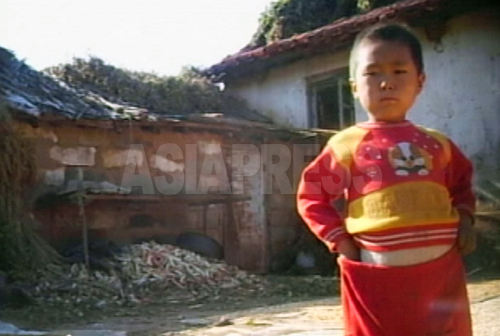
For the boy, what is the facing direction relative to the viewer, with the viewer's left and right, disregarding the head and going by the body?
facing the viewer

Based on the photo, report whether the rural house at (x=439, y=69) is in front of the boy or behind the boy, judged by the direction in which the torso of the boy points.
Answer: behind

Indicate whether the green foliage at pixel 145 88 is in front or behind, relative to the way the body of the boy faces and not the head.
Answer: behind

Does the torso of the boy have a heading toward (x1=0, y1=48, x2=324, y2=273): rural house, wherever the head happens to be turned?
no

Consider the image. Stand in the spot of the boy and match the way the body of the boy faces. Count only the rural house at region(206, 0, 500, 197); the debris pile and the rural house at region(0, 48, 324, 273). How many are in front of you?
0

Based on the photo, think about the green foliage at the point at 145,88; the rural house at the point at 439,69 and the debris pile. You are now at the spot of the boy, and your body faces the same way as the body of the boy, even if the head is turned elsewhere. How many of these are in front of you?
0

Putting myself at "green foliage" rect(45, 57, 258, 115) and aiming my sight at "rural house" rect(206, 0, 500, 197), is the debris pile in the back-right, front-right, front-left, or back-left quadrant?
front-right

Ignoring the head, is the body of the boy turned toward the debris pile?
no

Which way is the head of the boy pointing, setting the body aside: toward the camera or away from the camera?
toward the camera
